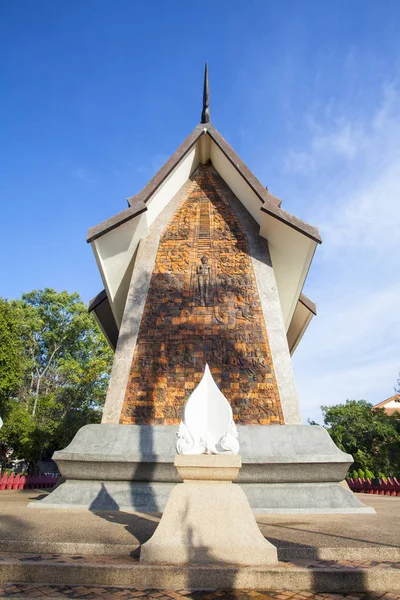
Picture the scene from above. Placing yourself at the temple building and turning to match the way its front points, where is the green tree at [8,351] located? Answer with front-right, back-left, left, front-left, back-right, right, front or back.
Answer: back-right

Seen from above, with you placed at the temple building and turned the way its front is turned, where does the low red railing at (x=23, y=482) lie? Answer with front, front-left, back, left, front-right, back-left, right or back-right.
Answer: back-right

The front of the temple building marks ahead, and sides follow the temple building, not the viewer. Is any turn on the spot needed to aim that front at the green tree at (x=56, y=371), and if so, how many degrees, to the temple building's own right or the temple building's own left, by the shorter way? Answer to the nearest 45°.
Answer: approximately 135° to the temple building's own right

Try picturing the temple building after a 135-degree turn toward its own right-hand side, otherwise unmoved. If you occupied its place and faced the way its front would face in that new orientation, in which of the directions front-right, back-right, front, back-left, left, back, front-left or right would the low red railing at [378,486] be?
right

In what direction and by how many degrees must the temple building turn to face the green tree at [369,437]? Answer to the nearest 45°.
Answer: approximately 135° to its left

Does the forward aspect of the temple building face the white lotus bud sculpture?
yes

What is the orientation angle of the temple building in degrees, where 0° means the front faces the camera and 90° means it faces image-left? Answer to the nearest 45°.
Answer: approximately 0°
